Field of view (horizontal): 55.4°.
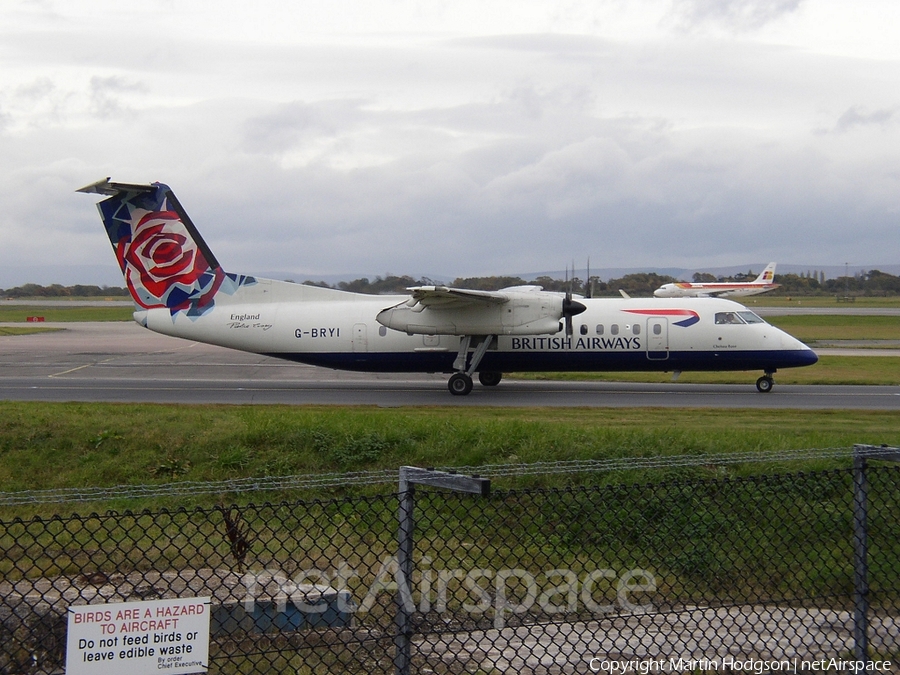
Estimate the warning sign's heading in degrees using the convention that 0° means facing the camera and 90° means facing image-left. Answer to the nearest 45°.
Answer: approximately 0°

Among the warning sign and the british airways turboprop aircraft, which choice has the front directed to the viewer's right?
the british airways turboprop aircraft

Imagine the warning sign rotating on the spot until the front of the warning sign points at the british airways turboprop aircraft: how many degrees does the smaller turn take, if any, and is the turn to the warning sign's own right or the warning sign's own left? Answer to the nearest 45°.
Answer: approximately 180°

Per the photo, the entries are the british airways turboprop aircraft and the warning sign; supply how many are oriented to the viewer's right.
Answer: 1

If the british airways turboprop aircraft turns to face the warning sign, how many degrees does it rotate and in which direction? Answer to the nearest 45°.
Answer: approximately 90° to its right

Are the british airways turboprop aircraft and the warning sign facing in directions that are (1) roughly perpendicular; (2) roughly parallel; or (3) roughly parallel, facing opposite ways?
roughly perpendicular

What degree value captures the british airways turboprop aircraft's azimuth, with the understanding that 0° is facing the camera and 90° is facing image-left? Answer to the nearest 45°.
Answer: approximately 270°

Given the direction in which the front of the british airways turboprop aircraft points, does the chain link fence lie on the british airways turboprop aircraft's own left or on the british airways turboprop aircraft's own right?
on the british airways turboprop aircraft's own right
